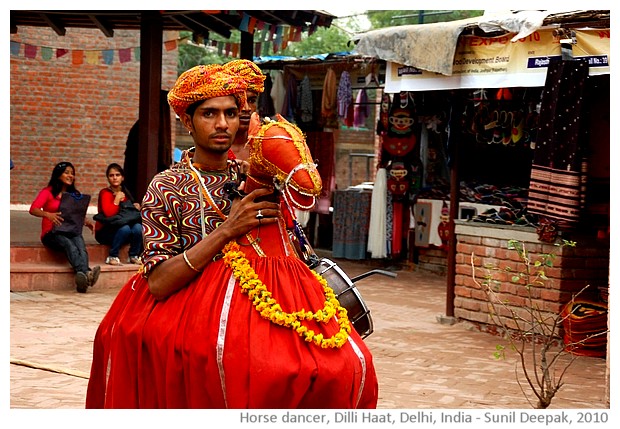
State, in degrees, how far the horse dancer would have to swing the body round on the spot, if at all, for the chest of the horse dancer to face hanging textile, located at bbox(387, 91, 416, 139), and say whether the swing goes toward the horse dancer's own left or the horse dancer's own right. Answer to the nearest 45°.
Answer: approximately 135° to the horse dancer's own left

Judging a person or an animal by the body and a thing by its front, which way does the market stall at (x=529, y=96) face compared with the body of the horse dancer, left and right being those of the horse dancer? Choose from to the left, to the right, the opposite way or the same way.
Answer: to the right

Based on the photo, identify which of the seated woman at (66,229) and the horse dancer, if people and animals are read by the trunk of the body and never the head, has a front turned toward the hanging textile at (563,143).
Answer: the seated woman

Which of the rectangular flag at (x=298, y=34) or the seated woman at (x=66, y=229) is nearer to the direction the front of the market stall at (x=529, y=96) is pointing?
the seated woman

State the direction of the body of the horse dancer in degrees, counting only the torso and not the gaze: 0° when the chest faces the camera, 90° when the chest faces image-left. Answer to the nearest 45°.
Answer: approximately 315°
